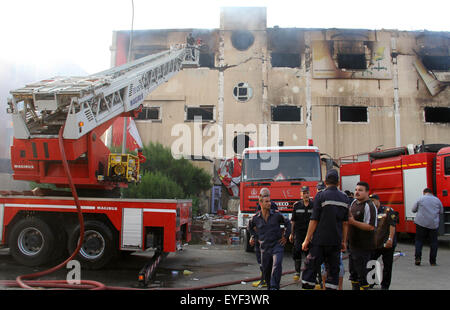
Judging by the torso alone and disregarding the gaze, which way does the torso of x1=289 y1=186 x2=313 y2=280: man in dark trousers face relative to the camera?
toward the camera

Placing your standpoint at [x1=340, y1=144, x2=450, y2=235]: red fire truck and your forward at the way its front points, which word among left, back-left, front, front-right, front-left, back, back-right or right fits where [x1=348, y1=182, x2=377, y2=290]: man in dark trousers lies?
front-right

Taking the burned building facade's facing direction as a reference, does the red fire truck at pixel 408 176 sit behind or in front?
in front

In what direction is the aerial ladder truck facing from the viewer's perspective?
to the viewer's left

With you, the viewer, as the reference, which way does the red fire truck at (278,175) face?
facing the viewer

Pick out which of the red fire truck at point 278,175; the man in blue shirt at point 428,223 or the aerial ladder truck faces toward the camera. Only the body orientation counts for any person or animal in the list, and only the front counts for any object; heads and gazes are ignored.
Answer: the red fire truck

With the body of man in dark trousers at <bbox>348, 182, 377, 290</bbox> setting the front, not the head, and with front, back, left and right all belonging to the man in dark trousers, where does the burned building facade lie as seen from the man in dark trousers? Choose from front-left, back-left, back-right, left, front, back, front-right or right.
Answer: back-right

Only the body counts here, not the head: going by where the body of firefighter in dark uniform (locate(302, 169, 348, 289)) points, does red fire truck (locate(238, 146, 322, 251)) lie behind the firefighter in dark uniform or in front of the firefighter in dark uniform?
in front

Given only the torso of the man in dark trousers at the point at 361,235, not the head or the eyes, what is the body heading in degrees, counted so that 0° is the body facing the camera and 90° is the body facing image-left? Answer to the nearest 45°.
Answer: approximately 45°

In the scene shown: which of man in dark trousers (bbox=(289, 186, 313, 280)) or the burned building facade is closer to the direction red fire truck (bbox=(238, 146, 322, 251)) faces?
the man in dark trousers

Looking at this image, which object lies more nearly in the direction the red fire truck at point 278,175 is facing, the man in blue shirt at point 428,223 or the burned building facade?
the man in blue shirt

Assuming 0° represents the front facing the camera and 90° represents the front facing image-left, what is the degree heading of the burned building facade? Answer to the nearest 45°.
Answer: approximately 0°
